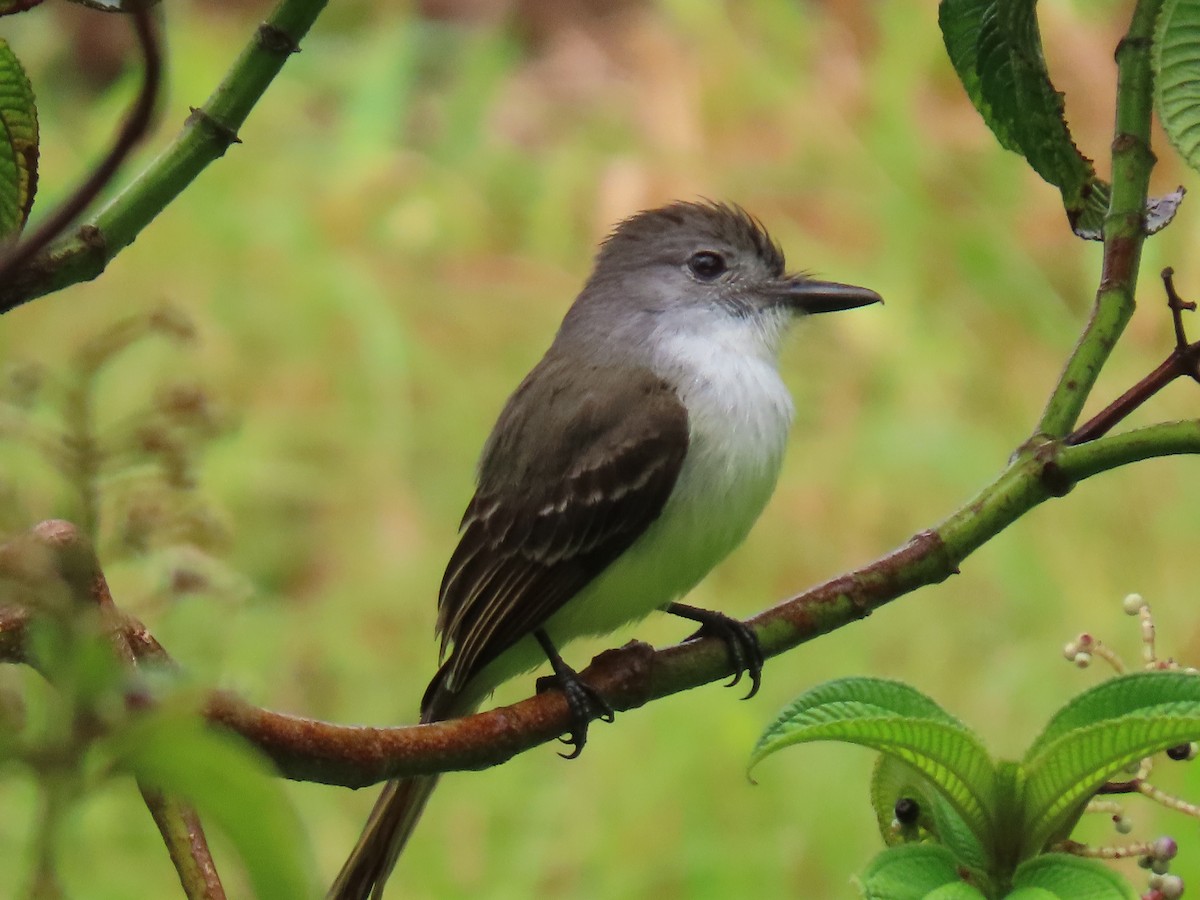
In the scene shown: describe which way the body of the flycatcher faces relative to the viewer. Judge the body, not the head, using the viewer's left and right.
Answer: facing to the right of the viewer

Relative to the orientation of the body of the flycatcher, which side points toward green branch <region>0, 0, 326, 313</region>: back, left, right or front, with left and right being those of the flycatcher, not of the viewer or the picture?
back

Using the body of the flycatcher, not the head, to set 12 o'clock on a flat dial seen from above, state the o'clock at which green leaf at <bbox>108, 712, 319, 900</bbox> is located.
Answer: The green leaf is roughly at 3 o'clock from the flycatcher.
